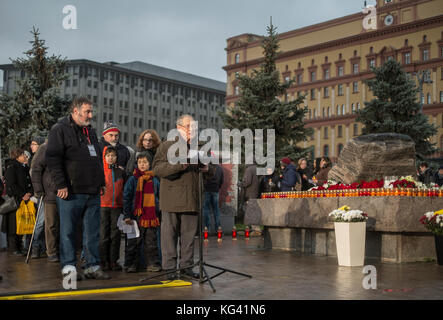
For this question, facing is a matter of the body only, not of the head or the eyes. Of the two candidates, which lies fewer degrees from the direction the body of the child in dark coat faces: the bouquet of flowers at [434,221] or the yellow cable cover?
the yellow cable cover

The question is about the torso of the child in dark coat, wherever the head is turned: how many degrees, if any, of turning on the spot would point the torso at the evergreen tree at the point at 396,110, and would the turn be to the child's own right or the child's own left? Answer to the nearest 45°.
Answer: approximately 135° to the child's own left

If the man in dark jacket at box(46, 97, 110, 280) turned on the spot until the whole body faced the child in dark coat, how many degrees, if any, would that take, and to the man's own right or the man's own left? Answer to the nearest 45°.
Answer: approximately 90° to the man's own left

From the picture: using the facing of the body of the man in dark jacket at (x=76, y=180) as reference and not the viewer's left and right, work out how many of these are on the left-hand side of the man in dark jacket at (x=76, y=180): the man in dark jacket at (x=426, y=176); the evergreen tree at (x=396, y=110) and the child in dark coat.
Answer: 3

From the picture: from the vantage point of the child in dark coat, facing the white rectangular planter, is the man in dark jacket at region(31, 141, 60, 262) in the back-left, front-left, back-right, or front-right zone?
back-left

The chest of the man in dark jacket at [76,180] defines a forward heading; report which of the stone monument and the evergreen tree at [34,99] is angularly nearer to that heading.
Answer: the stone monument

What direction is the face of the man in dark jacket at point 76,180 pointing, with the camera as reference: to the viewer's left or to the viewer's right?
to the viewer's right

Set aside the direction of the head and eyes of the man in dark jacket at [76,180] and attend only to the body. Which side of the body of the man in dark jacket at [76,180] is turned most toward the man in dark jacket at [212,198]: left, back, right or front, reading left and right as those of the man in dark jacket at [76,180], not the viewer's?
left

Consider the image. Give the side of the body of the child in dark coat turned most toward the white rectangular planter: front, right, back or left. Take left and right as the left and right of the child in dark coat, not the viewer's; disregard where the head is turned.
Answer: left

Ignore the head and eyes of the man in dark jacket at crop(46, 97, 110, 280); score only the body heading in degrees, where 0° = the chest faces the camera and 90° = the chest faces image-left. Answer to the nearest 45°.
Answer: approximately 315°

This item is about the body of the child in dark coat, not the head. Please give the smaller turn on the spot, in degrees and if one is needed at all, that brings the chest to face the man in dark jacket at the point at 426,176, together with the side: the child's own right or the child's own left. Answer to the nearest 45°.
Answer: approximately 135° to the child's own left
